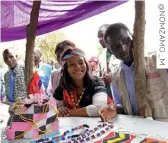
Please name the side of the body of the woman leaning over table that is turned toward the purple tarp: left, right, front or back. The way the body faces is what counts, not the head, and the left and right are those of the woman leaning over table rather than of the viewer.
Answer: back

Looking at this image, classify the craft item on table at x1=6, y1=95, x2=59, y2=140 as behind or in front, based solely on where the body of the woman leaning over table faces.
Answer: in front

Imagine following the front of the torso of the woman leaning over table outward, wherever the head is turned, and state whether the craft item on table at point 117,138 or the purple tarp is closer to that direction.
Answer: the craft item on table

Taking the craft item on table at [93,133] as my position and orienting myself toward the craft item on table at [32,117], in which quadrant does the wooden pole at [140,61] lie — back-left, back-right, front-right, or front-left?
back-right

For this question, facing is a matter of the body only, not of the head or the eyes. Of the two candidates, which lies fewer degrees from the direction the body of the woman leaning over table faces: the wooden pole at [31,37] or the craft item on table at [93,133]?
the craft item on table

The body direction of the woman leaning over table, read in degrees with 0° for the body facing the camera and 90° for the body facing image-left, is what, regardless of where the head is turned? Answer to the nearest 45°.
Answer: approximately 0°

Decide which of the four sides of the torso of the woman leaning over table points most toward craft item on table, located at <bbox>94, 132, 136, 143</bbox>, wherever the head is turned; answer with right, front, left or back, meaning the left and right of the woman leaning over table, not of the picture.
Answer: front
